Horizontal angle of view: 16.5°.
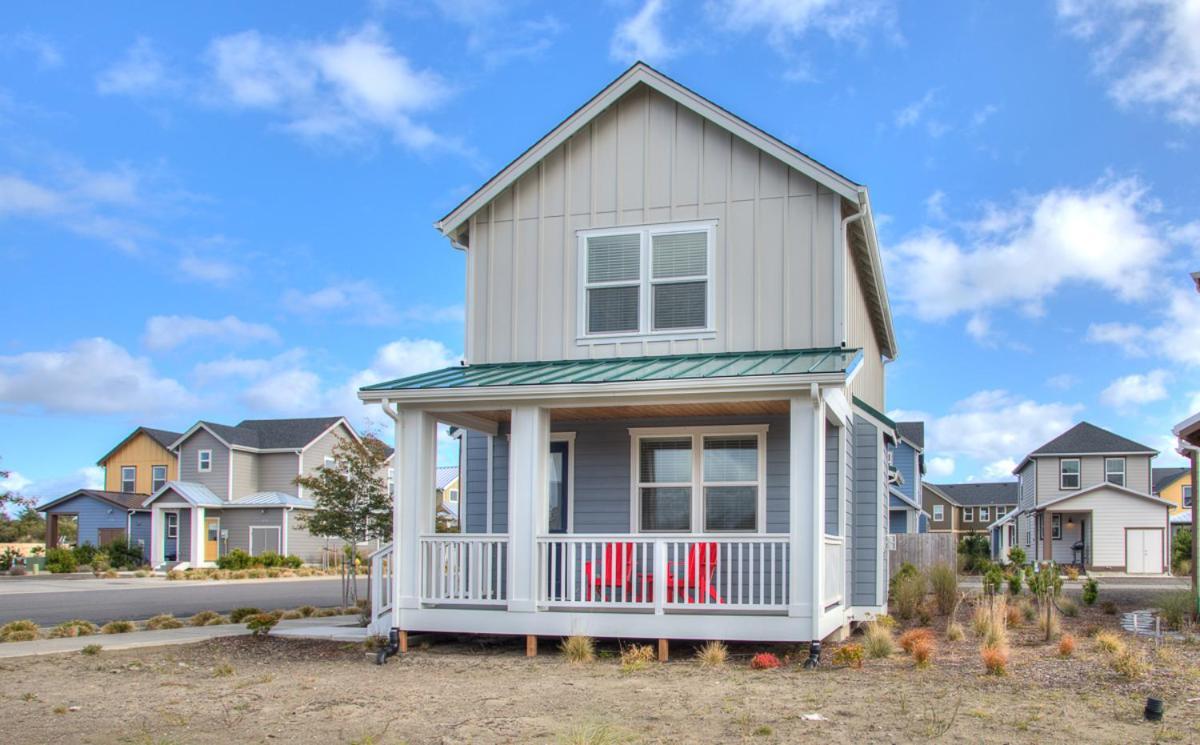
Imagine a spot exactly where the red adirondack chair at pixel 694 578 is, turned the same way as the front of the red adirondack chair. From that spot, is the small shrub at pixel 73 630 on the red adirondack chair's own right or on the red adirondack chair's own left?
on the red adirondack chair's own right

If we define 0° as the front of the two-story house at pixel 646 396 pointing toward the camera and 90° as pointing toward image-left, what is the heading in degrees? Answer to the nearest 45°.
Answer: approximately 0°

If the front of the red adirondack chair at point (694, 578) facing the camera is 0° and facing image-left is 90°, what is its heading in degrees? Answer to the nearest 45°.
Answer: approximately 45°

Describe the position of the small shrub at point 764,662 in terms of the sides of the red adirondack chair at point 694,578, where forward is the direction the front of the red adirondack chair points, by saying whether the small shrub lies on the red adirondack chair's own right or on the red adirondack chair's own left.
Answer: on the red adirondack chair's own left
